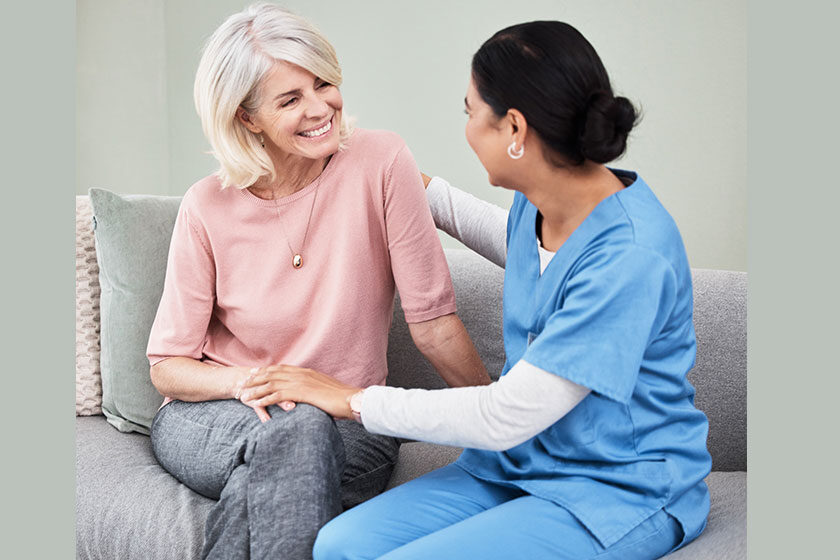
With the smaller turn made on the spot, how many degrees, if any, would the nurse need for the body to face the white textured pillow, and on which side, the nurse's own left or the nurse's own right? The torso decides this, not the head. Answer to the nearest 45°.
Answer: approximately 45° to the nurse's own right

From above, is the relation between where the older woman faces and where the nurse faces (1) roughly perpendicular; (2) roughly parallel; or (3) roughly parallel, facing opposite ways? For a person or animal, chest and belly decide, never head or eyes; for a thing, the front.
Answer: roughly perpendicular

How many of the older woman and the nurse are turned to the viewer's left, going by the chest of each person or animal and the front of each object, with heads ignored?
1

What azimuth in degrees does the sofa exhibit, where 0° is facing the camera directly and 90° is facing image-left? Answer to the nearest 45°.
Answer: approximately 0°

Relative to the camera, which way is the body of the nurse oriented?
to the viewer's left
